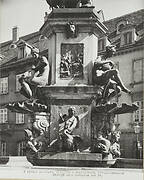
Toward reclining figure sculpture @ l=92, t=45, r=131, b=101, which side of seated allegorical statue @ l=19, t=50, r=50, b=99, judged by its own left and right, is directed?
back

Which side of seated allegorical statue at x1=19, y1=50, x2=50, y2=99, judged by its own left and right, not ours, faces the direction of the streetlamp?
back

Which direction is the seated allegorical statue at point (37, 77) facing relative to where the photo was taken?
to the viewer's left
